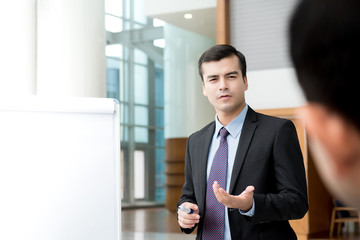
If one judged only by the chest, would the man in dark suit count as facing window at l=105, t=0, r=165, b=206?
no

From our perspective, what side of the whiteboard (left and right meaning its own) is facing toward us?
front

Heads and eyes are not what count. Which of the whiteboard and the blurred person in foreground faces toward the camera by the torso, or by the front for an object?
the whiteboard

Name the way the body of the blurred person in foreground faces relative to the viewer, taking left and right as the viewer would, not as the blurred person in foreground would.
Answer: facing away from the viewer and to the left of the viewer

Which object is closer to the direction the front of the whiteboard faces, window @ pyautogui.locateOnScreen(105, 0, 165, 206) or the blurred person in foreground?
the blurred person in foreground

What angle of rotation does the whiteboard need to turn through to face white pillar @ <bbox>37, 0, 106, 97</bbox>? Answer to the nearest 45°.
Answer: approximately 180°

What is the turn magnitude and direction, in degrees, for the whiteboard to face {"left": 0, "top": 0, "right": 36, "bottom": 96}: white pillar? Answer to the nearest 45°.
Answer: approximately 180°

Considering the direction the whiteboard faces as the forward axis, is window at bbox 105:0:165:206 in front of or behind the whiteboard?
behind

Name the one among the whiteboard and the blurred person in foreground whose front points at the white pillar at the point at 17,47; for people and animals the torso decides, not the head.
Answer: the blurred person in foreground

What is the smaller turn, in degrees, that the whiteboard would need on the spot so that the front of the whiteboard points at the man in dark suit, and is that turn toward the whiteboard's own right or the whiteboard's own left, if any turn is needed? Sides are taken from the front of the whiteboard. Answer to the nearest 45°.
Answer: approximately 45° to the whiteboard's own left

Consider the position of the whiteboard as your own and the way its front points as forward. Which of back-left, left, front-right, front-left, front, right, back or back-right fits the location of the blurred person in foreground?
front

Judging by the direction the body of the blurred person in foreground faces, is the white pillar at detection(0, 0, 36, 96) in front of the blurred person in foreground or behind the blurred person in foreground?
in front

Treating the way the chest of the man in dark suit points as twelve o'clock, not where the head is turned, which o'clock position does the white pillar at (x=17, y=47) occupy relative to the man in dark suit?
The white pillar is roughly at 3 o'clock from the man in dark suit.

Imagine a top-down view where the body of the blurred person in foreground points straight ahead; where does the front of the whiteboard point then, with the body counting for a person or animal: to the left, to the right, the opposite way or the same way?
the opposite way

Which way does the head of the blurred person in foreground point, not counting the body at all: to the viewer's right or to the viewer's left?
to the viewer's left

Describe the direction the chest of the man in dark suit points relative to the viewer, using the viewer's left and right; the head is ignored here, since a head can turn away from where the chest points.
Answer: facing the viewer and to the left of the viewer

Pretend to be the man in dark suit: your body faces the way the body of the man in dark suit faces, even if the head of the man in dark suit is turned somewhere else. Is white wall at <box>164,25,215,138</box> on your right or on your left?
on your right

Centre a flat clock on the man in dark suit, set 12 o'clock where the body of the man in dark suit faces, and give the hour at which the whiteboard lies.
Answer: The whiteboard is roughly at 2 o'clock from the man in dark suit.

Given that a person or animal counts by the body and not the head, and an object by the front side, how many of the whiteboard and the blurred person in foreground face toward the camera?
1

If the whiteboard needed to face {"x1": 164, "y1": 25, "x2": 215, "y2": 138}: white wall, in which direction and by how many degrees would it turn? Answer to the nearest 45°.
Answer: approximately 180°
